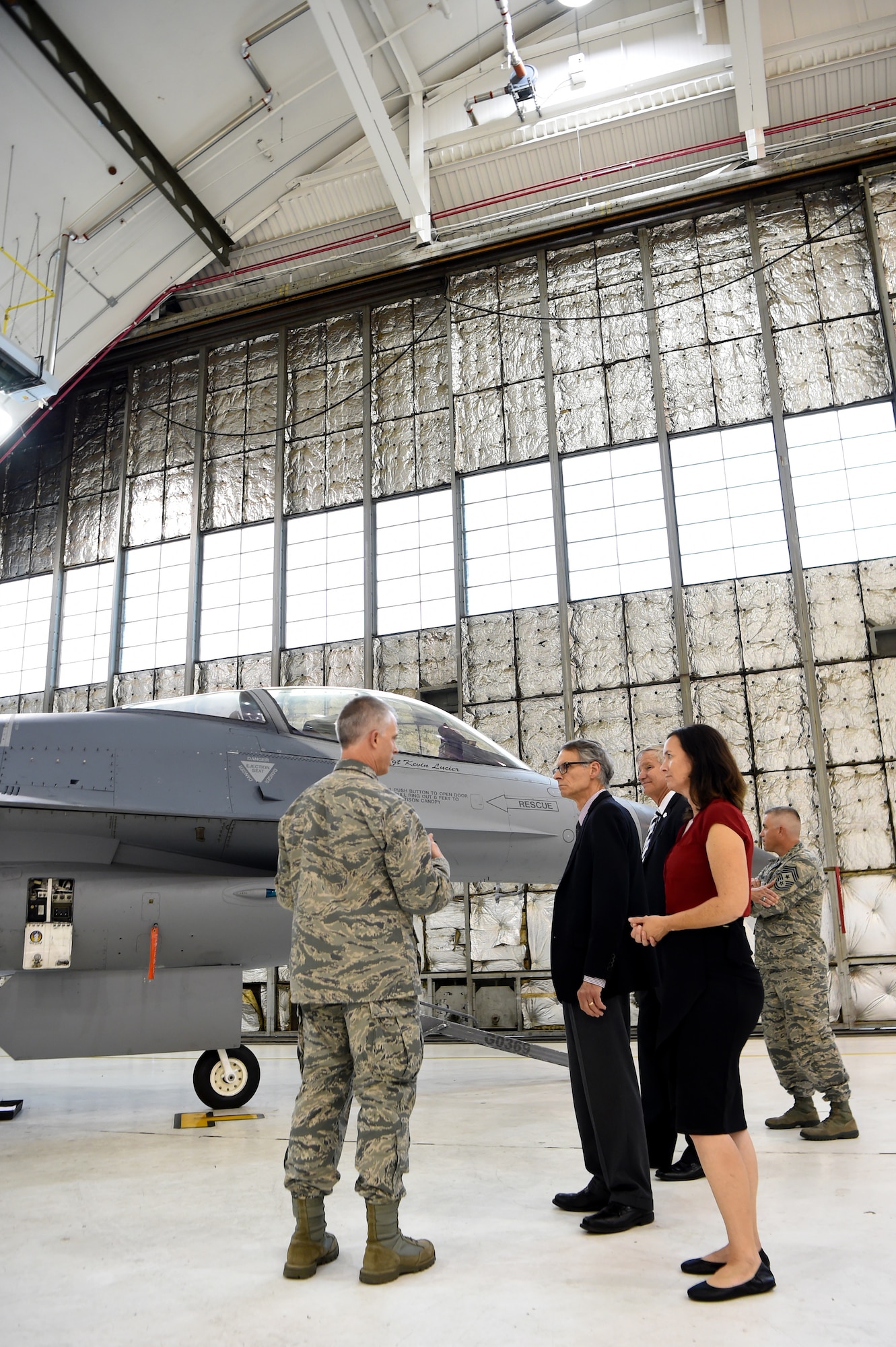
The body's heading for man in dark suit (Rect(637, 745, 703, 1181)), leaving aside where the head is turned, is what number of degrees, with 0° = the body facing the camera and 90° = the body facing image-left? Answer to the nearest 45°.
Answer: approximately 45°

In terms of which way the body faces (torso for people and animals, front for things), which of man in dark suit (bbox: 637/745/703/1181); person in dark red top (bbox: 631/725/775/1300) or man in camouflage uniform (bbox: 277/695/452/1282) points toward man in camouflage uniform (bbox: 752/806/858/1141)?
man in camouflage uniform (bbox: 277/695/452/1282)

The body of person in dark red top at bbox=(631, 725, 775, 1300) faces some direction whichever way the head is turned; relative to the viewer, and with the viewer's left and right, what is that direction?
facing to the left of the viewer

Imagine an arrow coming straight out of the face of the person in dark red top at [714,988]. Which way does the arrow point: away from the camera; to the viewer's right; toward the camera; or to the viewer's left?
to the viewer's left

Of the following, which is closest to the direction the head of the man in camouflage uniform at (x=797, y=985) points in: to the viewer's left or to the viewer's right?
to the viewer's left

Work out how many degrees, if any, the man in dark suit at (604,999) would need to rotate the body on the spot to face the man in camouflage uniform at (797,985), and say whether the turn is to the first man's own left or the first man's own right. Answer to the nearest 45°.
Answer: approximately 135° to the first man's own right

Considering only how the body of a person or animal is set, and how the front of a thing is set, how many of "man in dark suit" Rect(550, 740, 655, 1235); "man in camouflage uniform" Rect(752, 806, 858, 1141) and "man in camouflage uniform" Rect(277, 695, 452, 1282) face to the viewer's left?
2

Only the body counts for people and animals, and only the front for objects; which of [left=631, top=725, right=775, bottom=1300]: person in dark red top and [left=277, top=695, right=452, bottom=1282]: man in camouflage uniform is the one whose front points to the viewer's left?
the person in dark red top

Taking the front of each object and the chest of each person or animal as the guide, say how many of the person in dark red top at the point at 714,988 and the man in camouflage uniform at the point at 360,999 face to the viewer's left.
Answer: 1

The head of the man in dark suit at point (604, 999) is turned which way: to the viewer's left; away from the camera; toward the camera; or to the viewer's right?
to the viewer's left

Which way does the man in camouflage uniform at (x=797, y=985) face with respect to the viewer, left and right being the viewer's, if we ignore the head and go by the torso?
facing to the left of the viewer

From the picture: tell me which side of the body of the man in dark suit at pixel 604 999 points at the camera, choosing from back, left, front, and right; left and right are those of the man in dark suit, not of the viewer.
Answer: left
